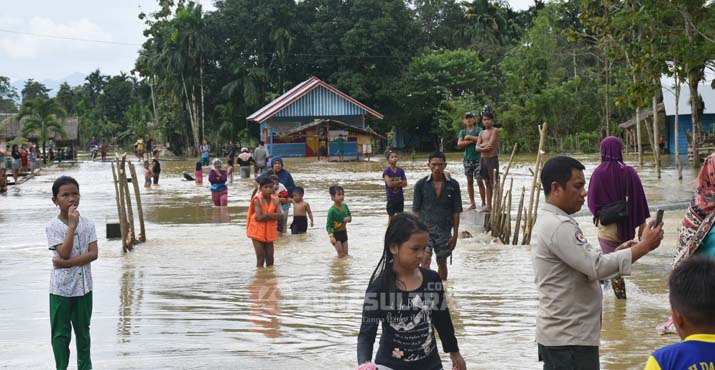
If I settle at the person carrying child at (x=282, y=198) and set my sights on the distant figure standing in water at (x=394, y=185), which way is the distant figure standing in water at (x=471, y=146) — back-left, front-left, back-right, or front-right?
front-left

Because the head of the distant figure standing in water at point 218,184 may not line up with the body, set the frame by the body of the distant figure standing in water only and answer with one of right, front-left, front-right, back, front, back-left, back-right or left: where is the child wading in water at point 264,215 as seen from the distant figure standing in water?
front

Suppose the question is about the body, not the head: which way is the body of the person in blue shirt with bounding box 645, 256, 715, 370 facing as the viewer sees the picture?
away from the camera

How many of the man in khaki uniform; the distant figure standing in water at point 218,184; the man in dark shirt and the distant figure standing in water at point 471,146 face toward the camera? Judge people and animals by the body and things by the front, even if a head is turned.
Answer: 3

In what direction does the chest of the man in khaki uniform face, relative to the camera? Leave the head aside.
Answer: to the viewer's right

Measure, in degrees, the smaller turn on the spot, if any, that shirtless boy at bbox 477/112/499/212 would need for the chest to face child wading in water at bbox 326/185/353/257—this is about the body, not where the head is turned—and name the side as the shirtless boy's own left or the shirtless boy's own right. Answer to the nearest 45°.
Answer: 0° — they already face them

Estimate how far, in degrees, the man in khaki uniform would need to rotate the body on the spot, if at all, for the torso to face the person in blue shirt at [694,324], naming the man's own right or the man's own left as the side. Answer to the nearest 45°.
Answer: approximately 90° to the man's own right

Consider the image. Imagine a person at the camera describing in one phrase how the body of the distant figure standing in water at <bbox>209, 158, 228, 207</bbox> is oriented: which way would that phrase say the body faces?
toward the camera

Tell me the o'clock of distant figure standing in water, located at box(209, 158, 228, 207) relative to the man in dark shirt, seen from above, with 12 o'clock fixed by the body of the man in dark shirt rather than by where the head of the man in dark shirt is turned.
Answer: The distant figure standing in water is roughly at 5 o'clock from the man in dark shirt.

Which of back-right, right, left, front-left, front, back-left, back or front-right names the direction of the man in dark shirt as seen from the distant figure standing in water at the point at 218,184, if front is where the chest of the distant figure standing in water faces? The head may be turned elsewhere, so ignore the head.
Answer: front

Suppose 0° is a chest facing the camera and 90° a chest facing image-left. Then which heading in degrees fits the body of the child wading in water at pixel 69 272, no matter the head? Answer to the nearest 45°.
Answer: approximately 315°

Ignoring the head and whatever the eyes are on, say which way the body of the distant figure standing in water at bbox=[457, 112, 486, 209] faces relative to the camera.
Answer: toward the camera

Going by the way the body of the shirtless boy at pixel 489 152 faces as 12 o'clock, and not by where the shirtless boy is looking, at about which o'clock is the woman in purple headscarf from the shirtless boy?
The woman in purple headscarf is roughly at 10 o'clock from the shirtless boy.

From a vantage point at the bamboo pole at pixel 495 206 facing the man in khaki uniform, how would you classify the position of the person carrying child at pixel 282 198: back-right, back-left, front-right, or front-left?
back-right

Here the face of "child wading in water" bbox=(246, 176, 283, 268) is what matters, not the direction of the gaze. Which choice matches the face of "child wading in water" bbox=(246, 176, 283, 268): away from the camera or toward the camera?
toward the camera

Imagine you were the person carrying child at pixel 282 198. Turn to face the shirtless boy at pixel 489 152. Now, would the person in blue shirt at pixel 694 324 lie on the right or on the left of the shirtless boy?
right

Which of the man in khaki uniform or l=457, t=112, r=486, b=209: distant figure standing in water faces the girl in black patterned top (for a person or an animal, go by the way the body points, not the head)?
the distant figure standing in water
